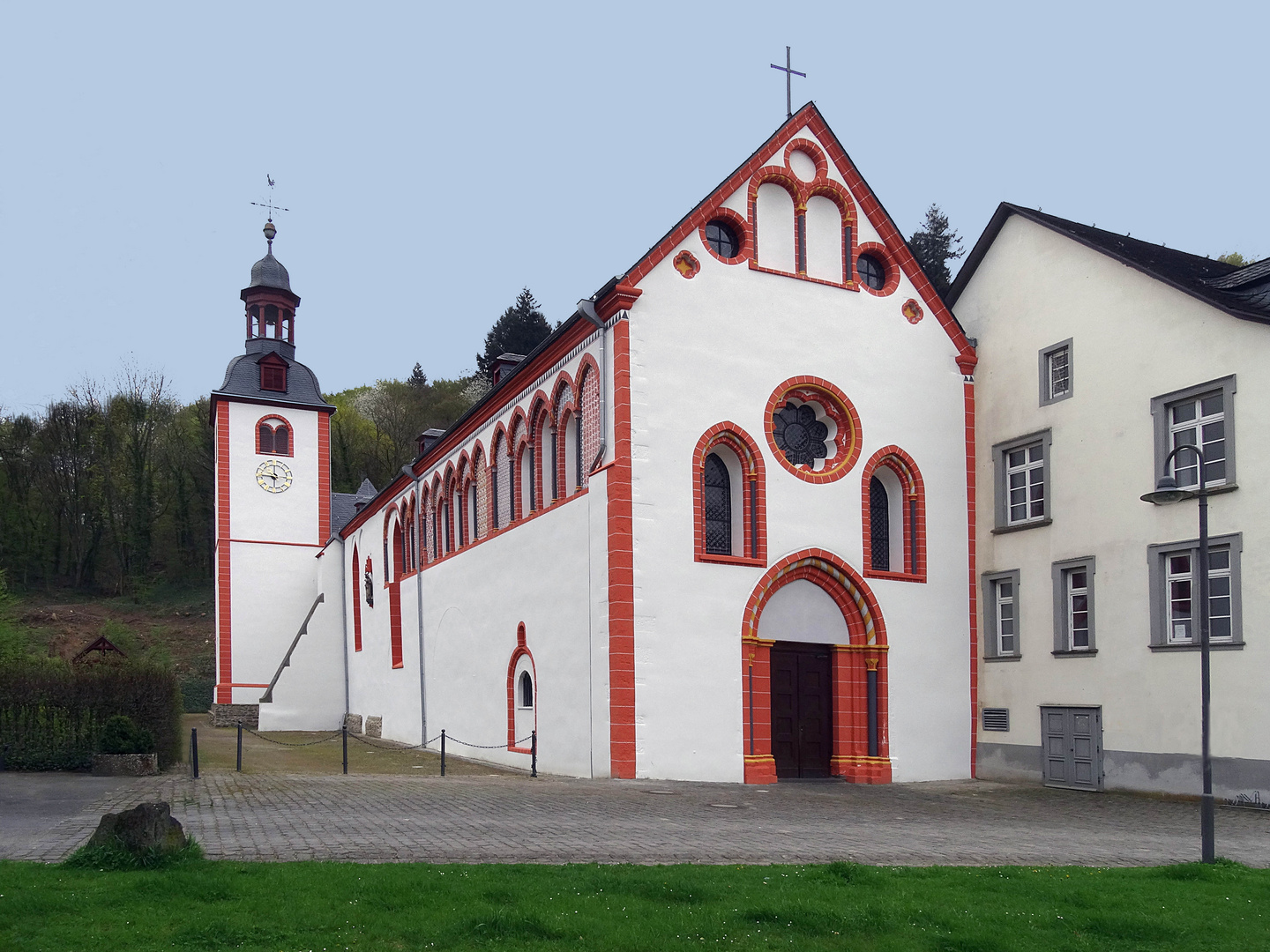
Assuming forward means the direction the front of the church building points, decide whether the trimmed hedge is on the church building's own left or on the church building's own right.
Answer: on the church building's own right

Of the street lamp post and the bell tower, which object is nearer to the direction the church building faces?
the street lamp post

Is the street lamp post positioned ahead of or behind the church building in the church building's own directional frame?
ahead
